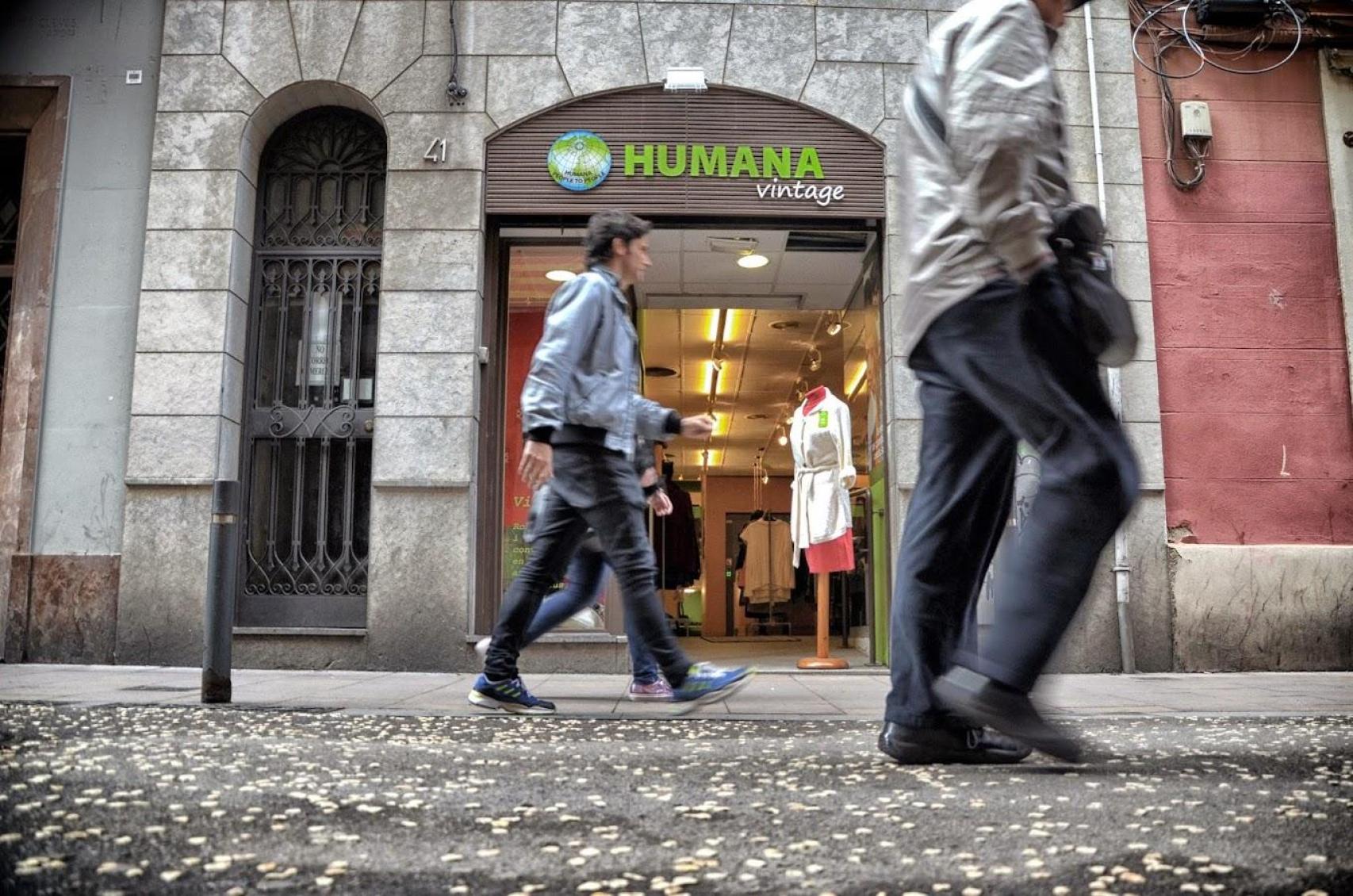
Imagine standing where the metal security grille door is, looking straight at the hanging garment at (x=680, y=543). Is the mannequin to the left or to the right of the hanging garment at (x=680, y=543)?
right

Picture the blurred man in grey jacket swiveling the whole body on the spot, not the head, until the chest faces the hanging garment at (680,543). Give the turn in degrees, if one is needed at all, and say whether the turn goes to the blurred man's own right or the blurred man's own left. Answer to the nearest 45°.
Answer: approximately 90° to the blurred man's own left

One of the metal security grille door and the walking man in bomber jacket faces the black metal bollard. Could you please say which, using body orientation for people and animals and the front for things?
the metal security grille door

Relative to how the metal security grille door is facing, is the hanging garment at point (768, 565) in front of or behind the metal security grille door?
behind

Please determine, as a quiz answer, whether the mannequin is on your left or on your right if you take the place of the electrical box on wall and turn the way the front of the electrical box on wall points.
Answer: on your right

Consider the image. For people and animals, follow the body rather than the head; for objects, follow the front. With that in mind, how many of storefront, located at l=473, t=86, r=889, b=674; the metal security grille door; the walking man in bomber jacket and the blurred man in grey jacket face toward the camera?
2

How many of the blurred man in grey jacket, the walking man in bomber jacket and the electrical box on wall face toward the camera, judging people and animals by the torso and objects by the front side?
1

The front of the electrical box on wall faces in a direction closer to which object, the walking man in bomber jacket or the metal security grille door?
the walking man in bomber jacket

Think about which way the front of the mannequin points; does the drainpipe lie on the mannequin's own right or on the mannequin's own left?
on the mannequin's own left

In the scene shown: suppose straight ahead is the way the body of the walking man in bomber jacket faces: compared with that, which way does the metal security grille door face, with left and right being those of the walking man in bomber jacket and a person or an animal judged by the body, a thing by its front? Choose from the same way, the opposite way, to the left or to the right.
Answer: to the right

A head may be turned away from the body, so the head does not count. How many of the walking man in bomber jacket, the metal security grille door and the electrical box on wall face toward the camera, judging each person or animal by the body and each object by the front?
2

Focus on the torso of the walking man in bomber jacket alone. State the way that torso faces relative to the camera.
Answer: to the viewer's right

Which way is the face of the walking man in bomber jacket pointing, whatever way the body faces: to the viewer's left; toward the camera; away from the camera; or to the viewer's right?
to the viewer's right

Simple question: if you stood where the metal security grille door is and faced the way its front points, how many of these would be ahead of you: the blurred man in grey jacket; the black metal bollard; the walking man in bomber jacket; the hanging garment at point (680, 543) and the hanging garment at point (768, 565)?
3

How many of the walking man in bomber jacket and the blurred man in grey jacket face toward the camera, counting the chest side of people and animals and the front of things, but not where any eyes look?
0

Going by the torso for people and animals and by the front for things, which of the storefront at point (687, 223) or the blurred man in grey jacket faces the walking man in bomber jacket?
the storefront

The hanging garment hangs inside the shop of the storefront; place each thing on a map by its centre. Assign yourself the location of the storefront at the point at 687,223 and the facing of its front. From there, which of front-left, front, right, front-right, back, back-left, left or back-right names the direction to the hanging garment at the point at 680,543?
back

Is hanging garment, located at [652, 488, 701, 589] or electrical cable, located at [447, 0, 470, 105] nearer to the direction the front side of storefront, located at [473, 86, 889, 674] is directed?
the electrical cable

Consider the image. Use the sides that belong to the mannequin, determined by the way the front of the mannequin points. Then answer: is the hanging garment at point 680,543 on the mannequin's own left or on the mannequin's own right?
on the mannequin's own right

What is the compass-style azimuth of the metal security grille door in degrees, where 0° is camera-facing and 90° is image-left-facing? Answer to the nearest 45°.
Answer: approximately 0°
